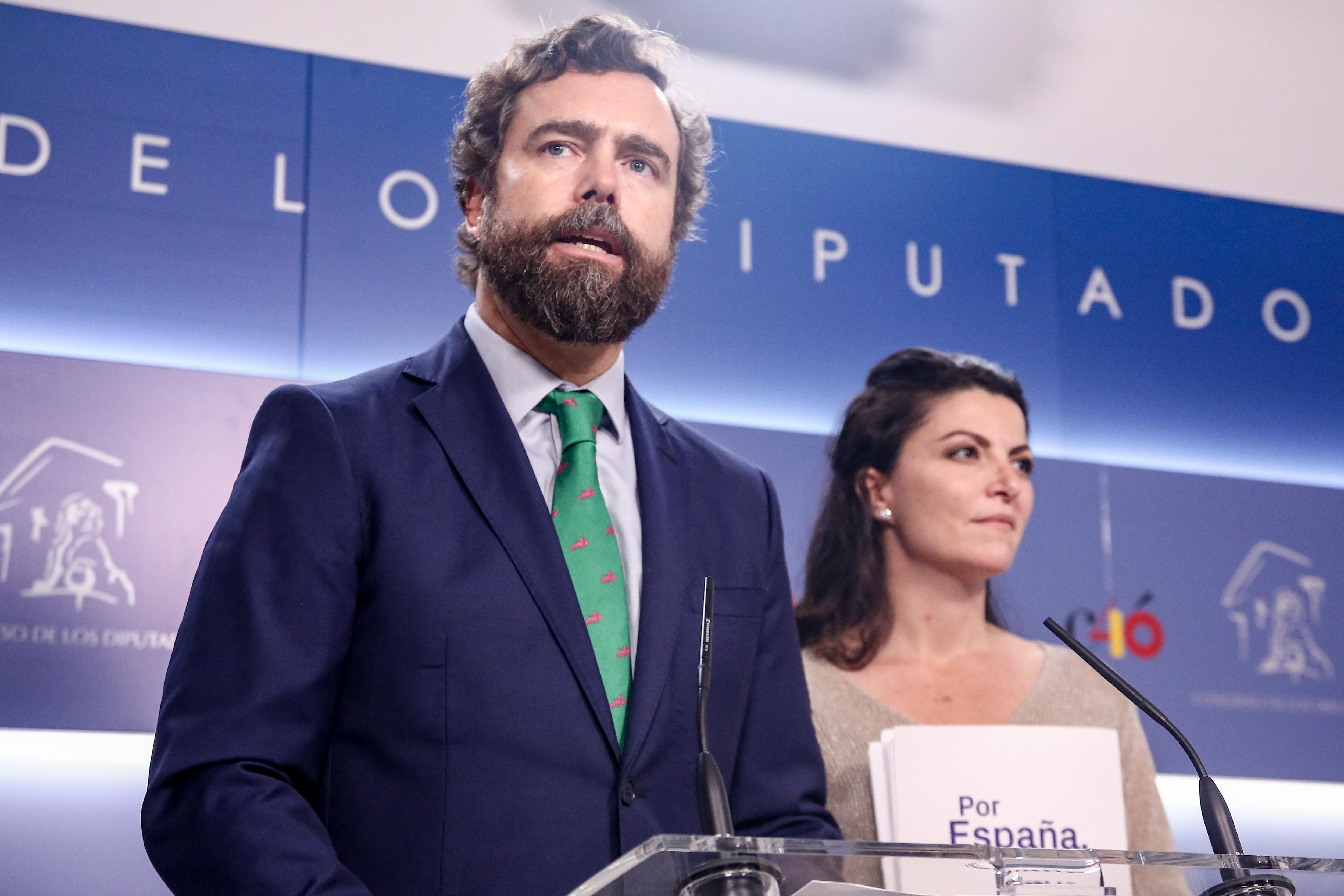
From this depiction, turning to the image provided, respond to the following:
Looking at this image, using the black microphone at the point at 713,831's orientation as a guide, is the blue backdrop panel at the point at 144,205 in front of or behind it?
in front

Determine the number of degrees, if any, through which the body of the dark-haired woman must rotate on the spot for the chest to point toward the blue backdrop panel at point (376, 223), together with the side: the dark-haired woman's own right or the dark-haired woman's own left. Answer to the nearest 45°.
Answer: approximately 90° to the dark-haired woman's own right

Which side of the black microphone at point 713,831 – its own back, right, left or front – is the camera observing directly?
back

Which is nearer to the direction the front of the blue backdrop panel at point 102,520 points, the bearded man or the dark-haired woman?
the bearded man

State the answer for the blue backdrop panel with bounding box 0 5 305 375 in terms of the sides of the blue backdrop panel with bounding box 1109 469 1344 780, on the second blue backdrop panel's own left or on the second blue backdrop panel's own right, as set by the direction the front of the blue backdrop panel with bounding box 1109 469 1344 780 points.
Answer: on the second blue backdrop panel's own right

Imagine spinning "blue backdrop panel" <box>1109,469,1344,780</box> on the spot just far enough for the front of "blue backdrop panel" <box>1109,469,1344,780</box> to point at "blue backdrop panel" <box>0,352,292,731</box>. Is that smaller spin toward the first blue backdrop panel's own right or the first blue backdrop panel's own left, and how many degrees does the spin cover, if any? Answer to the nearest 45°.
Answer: approximately 45° to the first blue backdrop panel's own right

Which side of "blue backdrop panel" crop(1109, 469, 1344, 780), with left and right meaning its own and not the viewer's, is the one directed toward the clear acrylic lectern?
front

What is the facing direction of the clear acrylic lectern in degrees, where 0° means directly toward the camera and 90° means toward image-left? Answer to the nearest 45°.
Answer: approximately 0°

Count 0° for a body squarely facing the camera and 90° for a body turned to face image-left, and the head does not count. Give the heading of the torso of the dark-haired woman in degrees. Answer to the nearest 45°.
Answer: approximately 0°

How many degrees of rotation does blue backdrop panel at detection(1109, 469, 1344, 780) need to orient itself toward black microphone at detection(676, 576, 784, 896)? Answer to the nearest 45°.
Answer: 0° — it already faces it
